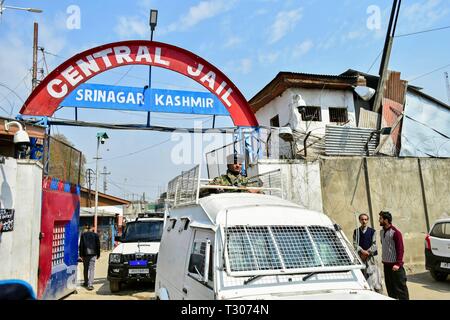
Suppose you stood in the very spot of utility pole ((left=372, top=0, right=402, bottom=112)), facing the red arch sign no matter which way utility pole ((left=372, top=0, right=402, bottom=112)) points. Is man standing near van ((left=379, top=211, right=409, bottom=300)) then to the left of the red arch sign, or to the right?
left

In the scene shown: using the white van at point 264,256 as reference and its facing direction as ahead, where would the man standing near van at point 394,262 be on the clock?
The man standing near van is roughly at 9 o'clock from the white van.

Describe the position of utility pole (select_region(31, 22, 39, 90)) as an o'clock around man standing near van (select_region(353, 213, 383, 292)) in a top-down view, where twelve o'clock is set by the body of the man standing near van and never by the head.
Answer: The utility pole is roughly at 4 o'clock from the man standing near van.

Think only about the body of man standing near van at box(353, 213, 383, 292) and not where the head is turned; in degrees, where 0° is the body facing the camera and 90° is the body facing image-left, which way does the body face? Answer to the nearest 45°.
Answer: approximately 0°

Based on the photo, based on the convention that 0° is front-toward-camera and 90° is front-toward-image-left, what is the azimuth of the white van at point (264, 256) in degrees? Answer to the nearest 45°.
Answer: approximately 315°
